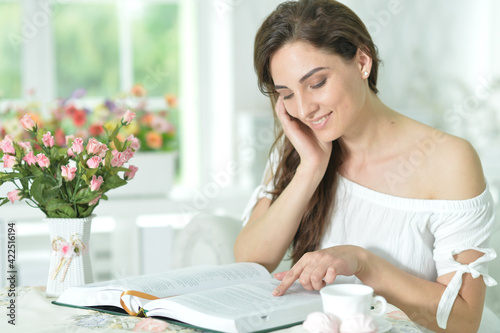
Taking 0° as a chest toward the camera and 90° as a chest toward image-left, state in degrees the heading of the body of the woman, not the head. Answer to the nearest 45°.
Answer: approximately 45°

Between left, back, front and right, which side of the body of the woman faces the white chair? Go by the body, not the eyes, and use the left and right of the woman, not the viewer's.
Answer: right

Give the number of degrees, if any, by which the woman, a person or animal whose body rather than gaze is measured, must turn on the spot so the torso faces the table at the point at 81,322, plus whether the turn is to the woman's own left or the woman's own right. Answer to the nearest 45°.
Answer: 0° — they already face it

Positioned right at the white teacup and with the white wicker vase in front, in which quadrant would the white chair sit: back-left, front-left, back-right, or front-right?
front-right

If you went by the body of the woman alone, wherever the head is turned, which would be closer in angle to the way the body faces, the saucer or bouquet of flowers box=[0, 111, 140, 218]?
the bouquet of flowers

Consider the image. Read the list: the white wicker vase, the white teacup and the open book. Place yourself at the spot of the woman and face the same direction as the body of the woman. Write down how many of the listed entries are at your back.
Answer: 0

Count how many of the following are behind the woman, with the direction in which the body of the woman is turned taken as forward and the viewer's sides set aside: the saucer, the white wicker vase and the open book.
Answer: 0

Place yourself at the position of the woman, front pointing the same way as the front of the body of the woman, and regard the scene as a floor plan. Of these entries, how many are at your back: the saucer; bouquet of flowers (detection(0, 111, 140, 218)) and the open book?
0

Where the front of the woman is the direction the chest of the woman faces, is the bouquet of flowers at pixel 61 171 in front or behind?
in front

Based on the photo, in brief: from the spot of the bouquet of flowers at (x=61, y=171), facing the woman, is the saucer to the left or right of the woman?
right

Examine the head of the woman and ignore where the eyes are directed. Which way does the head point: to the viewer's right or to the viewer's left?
to the viewer's left

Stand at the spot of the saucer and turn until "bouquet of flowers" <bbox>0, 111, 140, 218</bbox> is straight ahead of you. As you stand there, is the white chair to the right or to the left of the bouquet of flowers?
right

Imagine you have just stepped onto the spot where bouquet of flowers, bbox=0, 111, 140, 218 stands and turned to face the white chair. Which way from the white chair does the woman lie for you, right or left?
right

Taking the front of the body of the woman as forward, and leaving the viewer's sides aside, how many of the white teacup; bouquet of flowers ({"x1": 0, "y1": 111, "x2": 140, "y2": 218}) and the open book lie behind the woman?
0

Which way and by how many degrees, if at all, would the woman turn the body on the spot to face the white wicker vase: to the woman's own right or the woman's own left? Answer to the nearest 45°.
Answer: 0° — they already face it

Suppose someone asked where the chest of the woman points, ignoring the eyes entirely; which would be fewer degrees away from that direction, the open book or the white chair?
the open book
